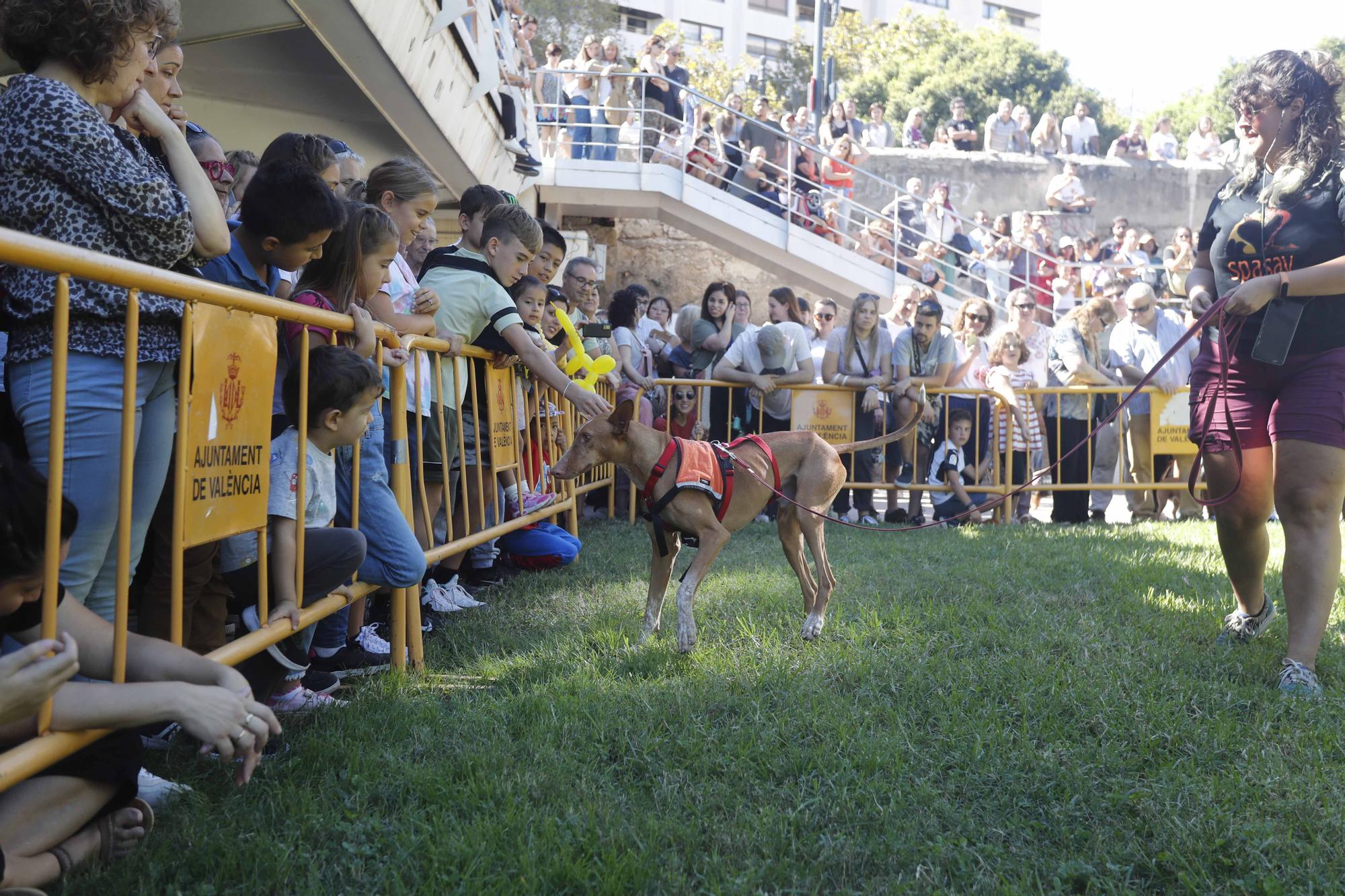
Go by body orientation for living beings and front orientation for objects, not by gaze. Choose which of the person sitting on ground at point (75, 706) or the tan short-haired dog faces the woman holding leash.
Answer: the person sitting on ground

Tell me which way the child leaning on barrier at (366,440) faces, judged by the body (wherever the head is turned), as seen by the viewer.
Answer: to the viewer's right

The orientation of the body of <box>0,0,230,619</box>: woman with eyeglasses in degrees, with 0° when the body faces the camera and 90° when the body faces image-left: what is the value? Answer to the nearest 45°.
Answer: approximately 270°

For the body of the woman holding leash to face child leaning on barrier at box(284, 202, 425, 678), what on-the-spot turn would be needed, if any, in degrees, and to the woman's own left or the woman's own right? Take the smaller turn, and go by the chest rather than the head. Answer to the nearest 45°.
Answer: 0° — they already face them

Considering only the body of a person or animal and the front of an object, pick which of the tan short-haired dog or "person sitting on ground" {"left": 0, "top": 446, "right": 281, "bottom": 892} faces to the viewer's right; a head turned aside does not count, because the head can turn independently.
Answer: the person sitting on ground

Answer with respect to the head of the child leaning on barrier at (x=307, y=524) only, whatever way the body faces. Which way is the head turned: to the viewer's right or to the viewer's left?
to the viewer's right

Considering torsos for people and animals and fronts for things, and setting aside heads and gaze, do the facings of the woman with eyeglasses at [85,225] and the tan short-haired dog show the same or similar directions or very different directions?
very different directions

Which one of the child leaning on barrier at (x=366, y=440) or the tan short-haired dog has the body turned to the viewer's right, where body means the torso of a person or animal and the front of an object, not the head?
the child leaning on barrier
